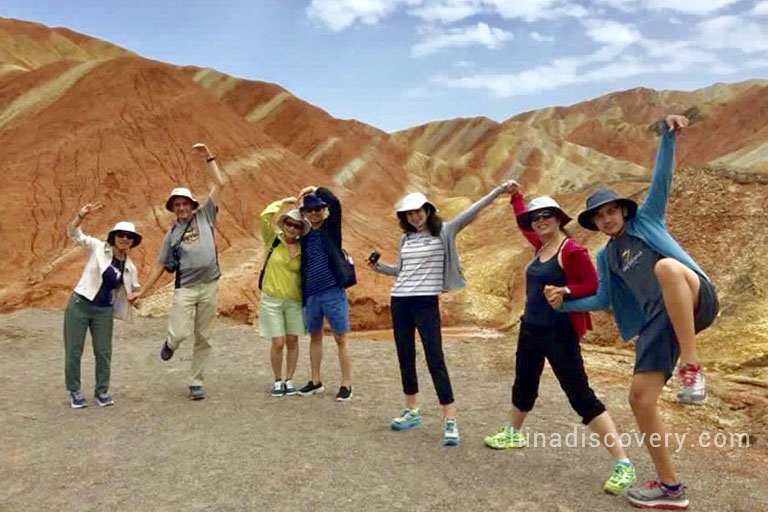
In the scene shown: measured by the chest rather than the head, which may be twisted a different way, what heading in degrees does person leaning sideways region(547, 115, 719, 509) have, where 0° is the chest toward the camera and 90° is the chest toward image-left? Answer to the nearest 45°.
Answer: approximately 45°

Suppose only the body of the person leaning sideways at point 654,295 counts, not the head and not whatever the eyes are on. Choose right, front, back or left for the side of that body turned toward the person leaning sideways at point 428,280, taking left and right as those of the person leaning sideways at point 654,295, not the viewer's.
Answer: right

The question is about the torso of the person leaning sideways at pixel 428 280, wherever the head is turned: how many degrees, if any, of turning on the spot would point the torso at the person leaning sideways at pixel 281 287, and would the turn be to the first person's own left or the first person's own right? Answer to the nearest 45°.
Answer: approximately 135° to the first person's own right

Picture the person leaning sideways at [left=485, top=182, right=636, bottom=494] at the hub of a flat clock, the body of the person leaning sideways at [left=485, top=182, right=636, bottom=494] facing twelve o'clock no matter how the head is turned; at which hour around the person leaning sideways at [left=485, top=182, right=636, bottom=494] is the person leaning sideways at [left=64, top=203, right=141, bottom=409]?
the person leaning sideways at [left=64, top=203, right=141, bottom=409] is roughly at 2 o'clock from the person leaning sideways at [left=485, top=182, right=636, bottom=494].

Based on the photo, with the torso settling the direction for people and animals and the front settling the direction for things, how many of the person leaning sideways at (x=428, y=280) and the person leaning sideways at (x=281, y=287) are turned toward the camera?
2

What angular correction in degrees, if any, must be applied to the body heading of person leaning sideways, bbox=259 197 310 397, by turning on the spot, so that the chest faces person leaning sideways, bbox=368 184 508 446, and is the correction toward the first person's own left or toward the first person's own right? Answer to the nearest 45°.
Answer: approximately 45° to the first person's own left

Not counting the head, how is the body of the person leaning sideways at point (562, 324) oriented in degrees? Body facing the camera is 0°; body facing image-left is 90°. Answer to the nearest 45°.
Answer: approximately 45°

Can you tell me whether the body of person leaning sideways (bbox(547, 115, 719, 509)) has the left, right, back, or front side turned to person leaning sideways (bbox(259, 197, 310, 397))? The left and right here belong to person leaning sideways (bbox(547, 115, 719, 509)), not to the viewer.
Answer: right

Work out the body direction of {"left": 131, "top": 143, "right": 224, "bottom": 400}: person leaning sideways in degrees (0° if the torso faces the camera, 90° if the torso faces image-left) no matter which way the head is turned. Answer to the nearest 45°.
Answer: approximately 0°

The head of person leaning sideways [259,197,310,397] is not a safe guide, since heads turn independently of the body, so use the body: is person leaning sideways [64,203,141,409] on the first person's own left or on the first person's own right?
on the first person's own right
